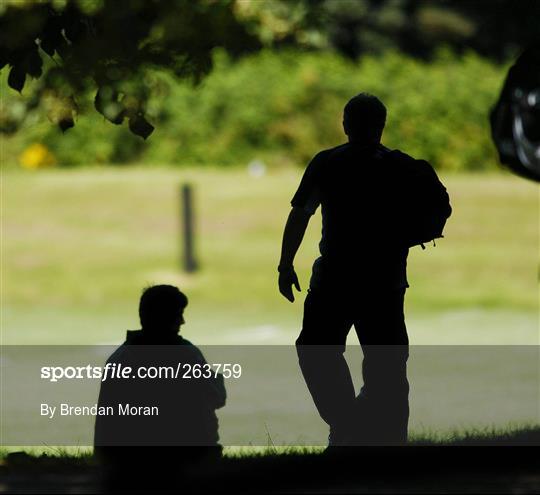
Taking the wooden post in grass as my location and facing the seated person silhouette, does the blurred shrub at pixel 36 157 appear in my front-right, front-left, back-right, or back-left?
back-right
